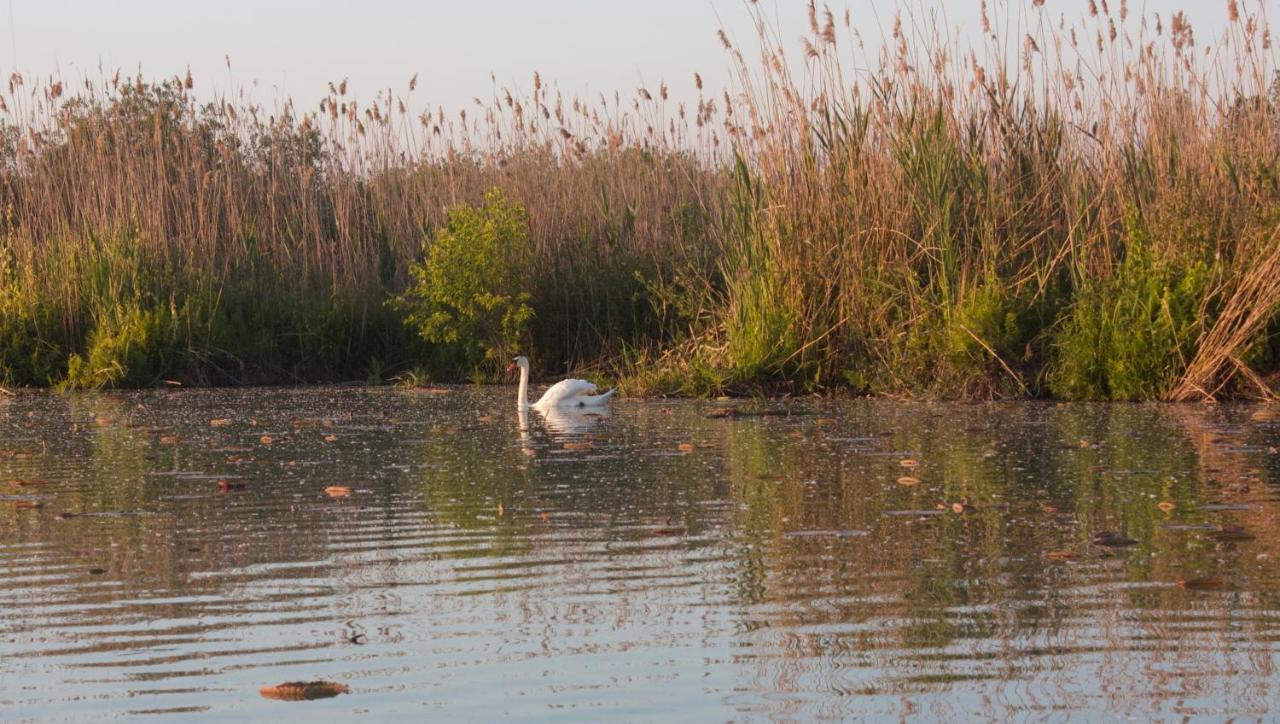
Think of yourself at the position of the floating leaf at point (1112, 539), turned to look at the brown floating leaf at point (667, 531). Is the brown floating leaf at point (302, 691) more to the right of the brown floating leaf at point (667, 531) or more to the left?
left

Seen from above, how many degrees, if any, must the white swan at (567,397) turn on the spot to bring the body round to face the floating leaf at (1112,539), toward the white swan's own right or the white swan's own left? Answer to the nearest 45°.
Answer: approximately 90° to the white swan's own left

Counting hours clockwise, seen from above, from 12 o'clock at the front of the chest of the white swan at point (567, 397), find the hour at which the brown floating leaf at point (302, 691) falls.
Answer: The brown floating leaf is roughly at 9 o'clock from the white swan.

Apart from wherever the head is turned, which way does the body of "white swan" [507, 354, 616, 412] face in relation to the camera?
to the viewer's left

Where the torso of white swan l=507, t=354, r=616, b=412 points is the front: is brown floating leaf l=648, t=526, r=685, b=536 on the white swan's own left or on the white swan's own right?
on the white swan's own left

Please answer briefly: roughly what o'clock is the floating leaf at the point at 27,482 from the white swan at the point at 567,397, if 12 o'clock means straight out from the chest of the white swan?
The floating leaf is roughly at 10 o'clock from the white swan.
